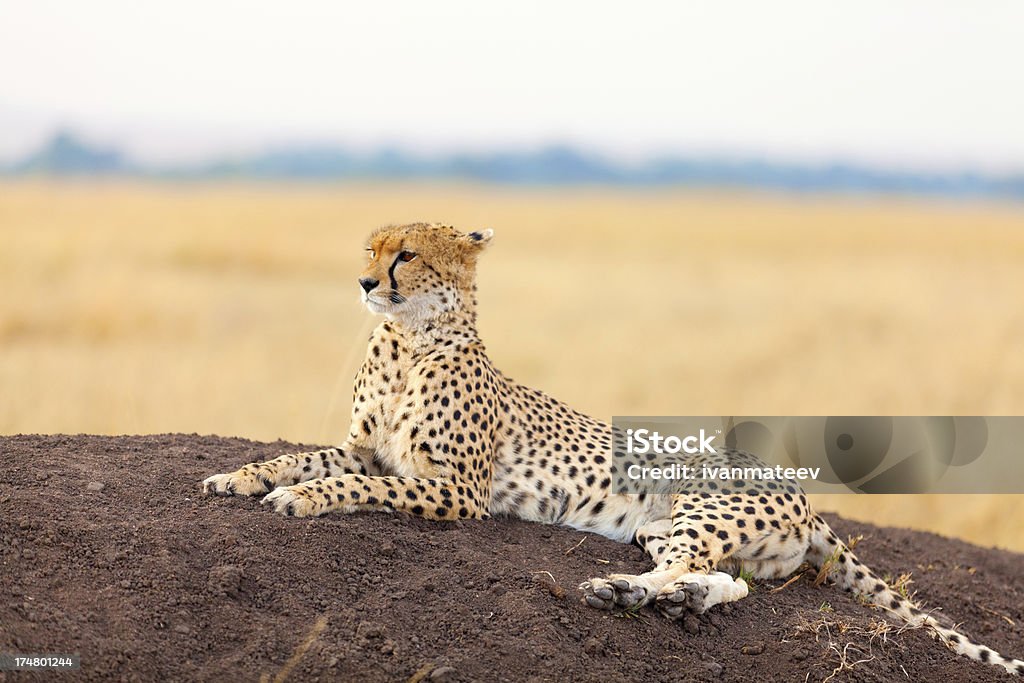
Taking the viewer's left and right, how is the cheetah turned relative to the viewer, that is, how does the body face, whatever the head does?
facing to the left of the viewer
